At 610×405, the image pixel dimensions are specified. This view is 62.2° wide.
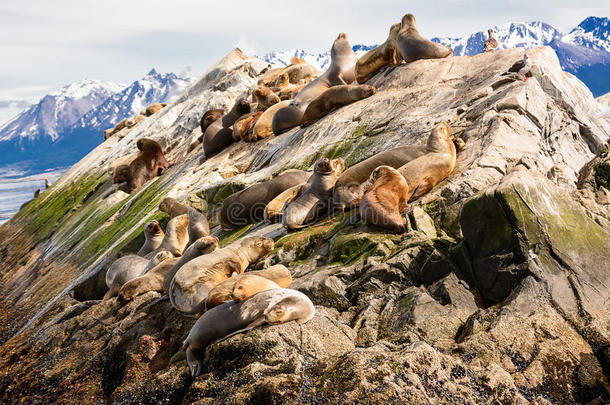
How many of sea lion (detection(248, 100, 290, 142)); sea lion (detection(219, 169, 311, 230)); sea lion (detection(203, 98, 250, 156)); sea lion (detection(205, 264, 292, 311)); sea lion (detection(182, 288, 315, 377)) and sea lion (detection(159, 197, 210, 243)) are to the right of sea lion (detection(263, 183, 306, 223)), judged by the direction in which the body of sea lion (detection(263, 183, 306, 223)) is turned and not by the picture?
2

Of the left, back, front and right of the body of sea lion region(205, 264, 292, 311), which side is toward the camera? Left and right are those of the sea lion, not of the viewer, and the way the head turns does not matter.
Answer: right

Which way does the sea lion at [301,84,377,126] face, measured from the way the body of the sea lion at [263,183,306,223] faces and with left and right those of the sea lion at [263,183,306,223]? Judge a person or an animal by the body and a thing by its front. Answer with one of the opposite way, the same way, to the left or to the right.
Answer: the same way

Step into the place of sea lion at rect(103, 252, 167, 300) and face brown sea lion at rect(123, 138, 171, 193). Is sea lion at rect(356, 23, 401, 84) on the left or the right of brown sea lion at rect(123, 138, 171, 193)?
right

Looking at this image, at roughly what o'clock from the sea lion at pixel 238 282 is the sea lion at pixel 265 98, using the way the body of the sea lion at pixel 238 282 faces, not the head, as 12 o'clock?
the sea lion at pixel 265 98 is roughly at 9 o'clock from the sea lion at pixel 238 282.

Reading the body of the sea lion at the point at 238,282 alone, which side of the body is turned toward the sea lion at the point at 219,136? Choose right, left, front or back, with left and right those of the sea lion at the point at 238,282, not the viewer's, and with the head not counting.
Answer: left

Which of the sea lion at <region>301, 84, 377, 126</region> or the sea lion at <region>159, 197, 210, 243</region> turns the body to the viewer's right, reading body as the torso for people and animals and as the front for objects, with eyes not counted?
the sea lion at <region>301, 84, 377, 126</region>

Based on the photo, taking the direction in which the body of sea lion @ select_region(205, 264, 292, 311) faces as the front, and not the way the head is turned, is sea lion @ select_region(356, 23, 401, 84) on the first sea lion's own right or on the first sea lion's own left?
on the first sea lion's own left

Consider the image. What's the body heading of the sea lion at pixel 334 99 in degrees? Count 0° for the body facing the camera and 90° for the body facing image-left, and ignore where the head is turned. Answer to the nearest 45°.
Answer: approximately 270°

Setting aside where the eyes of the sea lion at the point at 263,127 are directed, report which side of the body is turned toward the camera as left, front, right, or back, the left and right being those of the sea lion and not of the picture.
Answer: right

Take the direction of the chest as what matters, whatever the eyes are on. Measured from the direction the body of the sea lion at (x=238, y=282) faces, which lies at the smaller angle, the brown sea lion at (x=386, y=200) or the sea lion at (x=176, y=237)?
the brown sea lion
